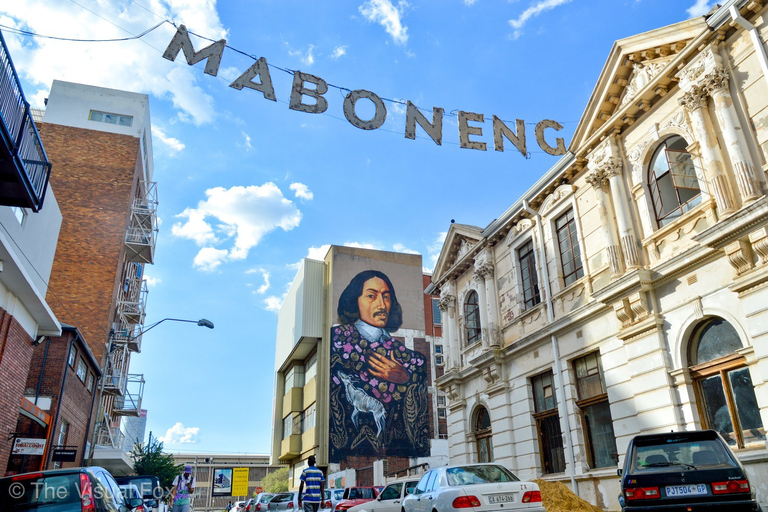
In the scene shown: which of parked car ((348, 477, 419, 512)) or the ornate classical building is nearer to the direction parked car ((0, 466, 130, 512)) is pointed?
the parked car

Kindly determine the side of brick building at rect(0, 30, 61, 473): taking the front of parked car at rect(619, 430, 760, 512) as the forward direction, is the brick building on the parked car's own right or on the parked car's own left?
on the parked car's own left

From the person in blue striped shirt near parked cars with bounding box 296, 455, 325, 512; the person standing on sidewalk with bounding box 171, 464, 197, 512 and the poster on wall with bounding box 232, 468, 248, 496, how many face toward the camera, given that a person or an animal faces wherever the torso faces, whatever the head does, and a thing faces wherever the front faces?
2

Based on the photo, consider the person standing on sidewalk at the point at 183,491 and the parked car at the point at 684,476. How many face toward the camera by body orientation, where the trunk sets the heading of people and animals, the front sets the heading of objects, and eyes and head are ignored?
1

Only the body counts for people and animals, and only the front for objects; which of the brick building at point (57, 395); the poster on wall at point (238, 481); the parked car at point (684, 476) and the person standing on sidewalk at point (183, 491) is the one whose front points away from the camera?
the parked car

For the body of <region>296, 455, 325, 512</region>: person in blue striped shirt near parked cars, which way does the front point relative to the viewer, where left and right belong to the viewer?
facing away from the viewer

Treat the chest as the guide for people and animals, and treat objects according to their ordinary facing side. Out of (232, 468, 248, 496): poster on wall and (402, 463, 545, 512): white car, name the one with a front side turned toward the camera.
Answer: the poster on wall

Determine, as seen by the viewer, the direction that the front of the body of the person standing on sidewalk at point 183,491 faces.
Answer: toward the camera

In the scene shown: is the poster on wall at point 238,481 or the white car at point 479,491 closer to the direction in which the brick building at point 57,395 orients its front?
the white car

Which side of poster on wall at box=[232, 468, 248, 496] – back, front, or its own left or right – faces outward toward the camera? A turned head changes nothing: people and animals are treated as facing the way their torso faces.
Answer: front

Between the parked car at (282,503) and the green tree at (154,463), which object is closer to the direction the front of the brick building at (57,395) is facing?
the parked car

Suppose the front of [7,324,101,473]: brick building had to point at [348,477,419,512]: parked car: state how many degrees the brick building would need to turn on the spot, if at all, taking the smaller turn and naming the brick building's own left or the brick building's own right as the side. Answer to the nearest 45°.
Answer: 0° — it already faces it

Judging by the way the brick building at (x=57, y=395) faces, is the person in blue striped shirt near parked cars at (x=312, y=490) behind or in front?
in front

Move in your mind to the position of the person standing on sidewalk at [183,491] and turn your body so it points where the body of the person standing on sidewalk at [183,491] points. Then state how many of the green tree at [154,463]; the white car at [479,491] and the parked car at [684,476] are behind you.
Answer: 1

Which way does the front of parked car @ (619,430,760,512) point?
away from the camera

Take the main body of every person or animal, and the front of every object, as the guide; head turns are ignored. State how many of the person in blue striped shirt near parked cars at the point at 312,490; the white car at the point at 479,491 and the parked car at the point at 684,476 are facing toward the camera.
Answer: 0

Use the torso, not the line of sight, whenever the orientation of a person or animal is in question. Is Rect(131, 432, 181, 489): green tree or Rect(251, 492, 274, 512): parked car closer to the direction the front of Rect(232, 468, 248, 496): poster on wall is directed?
the parked car

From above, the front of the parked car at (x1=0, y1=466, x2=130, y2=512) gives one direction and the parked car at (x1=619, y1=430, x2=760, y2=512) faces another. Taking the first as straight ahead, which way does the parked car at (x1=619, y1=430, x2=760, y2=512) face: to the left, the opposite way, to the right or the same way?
the same way
